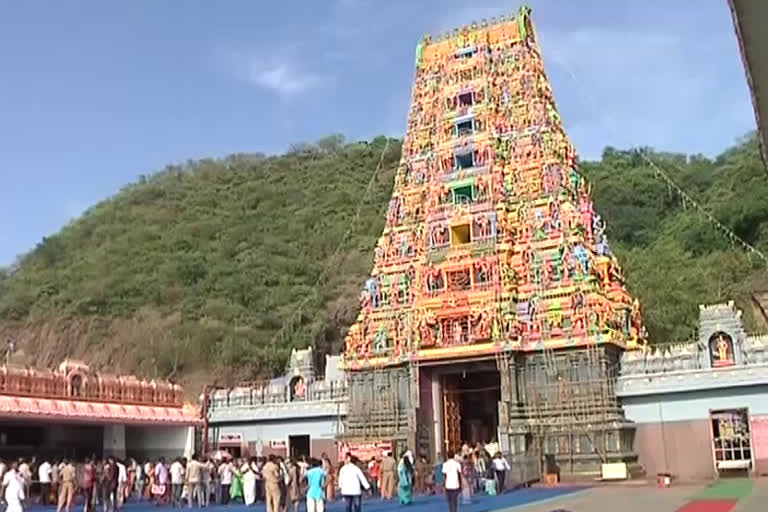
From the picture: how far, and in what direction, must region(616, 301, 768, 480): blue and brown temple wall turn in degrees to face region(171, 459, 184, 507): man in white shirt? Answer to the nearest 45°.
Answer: approximately 45° to its right

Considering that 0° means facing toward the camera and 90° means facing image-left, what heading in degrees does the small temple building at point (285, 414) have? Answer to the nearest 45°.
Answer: approximately 0°

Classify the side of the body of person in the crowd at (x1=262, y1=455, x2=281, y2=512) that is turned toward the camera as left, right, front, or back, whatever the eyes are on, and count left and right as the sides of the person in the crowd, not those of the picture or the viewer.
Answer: back

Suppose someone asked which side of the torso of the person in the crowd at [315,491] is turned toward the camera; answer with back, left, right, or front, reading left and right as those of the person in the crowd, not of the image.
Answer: back
